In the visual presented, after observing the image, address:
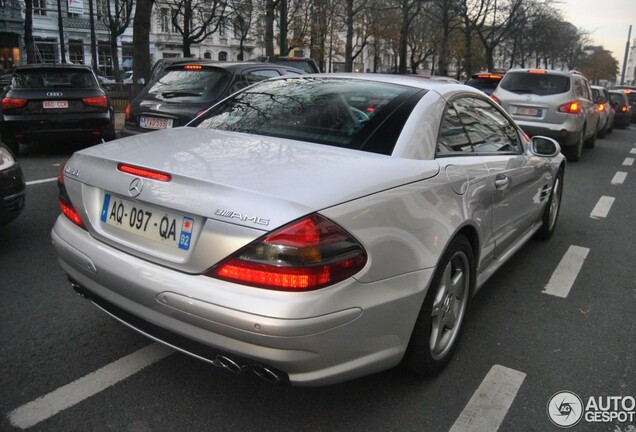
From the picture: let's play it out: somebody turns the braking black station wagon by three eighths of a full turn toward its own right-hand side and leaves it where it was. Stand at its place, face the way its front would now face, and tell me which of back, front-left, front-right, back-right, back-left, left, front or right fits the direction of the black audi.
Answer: back-right

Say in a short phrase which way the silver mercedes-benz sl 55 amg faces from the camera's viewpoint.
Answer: facing away from the viewer and to the right of the viewer

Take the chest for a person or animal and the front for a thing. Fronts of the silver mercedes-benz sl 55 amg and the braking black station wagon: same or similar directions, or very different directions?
same or similar directions

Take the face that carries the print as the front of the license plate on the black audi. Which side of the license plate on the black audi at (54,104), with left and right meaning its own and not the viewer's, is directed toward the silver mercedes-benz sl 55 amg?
front

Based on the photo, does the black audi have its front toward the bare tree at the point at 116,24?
yes

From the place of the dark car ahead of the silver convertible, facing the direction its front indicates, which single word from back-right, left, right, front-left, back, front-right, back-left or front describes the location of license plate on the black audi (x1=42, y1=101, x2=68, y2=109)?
left

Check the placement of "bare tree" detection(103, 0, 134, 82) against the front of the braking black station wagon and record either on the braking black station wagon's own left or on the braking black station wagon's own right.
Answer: on the braking black station wagon's own left

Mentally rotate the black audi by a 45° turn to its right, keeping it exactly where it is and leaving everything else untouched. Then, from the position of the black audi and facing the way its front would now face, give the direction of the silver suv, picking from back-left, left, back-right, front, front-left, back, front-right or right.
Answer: front-right

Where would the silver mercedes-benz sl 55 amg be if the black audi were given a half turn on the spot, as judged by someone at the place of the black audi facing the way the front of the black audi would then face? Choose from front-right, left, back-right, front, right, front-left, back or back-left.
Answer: front

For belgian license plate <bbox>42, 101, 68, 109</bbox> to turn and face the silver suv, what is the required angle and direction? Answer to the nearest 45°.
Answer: approximately 90° to its left

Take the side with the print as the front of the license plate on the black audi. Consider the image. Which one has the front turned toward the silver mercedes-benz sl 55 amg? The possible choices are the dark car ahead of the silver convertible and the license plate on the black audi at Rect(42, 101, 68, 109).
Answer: the license plate on the black audi

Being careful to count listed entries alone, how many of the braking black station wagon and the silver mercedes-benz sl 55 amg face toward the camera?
0

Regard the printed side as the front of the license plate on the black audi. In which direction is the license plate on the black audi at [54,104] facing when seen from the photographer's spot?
facing the viewer

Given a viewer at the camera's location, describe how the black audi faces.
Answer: facing away from the viewer

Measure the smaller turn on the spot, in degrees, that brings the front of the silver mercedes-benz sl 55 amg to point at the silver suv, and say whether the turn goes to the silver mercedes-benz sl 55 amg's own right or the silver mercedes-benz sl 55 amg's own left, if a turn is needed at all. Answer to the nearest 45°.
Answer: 0° — it already faces it

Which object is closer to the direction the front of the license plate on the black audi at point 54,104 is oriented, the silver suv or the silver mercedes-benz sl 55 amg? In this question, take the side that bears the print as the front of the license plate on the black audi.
the silver mercedes-benz sl 55 amg
